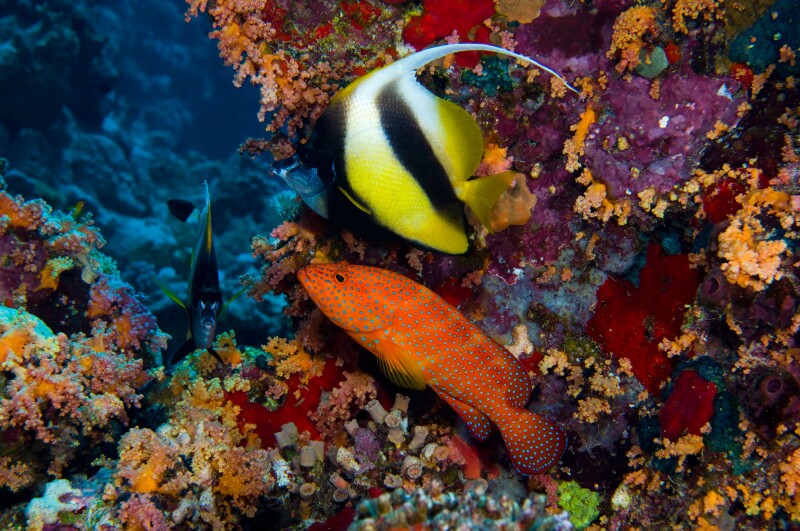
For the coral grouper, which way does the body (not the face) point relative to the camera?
to the viewer's left

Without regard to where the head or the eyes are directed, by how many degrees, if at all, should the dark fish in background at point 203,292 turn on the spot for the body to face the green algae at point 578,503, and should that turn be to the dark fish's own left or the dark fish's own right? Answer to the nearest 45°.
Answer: approximately 45° to the dark fish's own left

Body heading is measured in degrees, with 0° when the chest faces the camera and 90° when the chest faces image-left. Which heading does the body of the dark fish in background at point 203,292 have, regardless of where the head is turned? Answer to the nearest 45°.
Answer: approximately 0°

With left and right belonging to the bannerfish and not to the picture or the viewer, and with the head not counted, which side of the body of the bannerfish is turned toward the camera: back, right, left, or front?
left

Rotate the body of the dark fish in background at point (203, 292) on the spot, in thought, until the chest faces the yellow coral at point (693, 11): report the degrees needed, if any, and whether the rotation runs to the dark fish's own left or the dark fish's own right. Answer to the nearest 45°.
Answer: approximately 90° to the dark fish's own left
